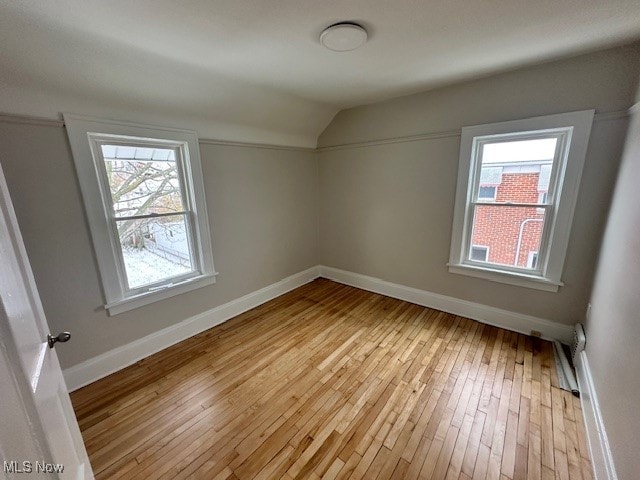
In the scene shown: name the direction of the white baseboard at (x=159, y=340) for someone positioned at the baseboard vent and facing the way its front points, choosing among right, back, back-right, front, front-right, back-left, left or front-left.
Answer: front-left

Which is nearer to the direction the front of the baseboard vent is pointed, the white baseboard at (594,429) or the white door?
the white door

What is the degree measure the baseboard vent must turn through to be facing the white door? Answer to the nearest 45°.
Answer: approximately 90° to its left

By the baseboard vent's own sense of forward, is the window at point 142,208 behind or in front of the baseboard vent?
in front

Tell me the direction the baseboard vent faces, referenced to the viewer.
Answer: facing to the left of the viewer

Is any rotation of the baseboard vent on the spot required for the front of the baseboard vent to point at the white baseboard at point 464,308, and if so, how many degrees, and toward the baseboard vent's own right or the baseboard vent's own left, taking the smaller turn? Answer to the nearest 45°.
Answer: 0° — it already faces it
